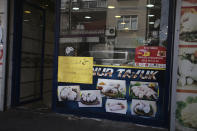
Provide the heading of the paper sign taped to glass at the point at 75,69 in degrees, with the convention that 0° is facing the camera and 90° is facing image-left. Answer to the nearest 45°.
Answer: approximately 0°

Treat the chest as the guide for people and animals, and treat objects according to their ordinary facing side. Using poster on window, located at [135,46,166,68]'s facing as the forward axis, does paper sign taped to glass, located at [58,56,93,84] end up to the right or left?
on its right

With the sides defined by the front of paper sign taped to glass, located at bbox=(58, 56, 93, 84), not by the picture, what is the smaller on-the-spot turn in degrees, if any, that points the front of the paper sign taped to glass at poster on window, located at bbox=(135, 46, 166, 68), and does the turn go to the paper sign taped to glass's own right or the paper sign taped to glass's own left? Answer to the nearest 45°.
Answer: approximately 45° to the paper sign taped to glass's own left

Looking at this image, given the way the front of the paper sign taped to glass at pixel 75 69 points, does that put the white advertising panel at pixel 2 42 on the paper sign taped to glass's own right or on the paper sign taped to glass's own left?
on the paper sign taped to glass's own right

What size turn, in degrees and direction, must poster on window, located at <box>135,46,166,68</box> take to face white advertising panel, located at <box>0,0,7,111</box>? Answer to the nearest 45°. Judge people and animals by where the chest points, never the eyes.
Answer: approximately 90° to its right

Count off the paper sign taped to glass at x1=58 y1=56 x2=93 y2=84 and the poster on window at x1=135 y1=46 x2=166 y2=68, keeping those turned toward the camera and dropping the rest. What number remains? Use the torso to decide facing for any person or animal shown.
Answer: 2

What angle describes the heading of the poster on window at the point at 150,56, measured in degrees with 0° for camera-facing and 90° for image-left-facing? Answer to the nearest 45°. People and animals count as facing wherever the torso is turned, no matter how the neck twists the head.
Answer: approximately 0°
